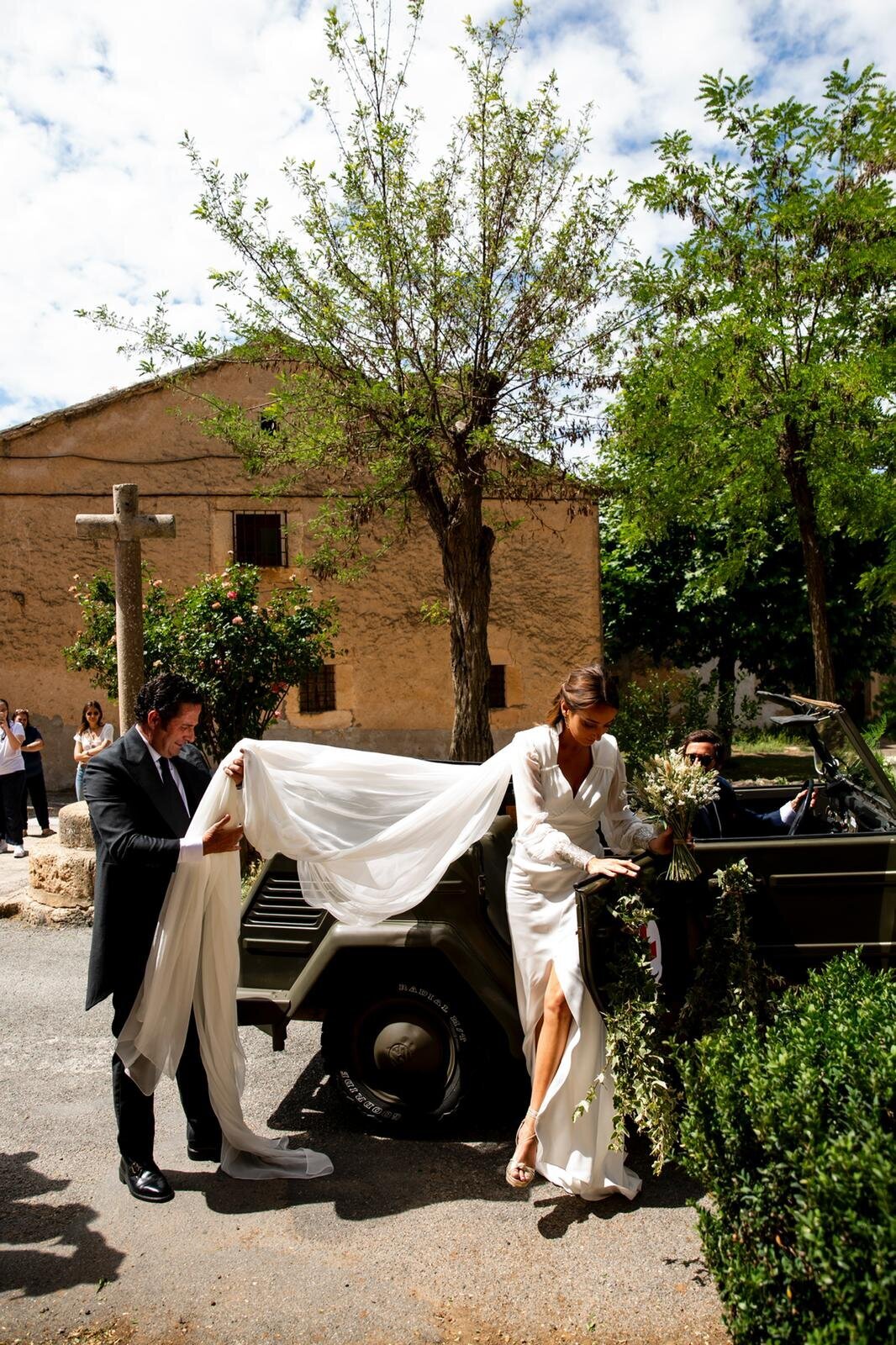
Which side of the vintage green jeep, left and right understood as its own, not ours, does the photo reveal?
right

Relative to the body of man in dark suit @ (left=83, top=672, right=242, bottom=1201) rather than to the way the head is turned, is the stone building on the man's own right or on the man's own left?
on the man's own left

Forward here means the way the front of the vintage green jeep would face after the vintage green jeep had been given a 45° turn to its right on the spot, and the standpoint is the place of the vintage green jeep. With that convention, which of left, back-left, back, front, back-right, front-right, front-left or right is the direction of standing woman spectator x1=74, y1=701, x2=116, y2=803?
back

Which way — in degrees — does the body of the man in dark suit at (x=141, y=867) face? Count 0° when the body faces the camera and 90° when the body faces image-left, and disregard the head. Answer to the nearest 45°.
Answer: approximately 315°

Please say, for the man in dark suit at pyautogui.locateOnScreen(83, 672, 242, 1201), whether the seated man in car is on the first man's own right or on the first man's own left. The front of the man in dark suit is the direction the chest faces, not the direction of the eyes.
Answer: on the first man's own left

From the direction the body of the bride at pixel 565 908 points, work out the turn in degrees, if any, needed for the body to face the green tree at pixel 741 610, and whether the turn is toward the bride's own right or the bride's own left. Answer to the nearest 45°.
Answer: approximately 135° to the bride's own left

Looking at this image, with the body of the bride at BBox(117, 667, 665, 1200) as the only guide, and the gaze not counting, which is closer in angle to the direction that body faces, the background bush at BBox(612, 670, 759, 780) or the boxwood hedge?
the boxwood hedge

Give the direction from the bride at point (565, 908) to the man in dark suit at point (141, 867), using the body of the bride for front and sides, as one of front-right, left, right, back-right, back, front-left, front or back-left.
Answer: back-right

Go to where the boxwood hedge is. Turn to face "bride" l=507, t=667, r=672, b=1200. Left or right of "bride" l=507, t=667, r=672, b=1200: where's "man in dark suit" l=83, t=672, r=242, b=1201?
left

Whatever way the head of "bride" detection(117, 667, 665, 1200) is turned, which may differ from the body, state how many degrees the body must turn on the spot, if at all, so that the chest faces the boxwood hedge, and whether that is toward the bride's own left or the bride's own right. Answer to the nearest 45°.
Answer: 0° — they already face it

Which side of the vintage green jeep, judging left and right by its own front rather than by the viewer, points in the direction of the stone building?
left
